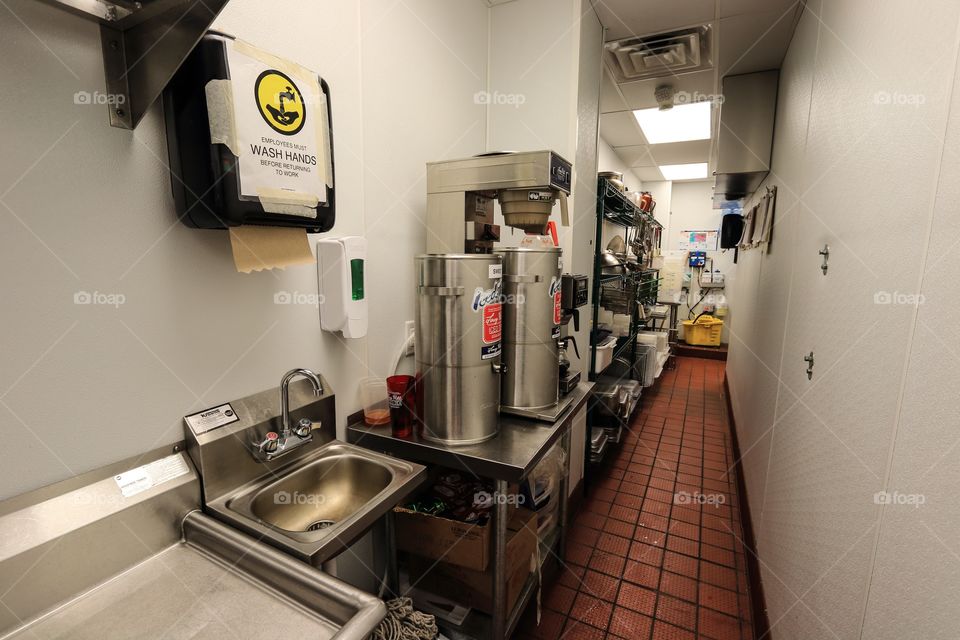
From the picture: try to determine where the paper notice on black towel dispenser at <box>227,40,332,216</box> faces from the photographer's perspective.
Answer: facing the viewer and to the right of the viewer

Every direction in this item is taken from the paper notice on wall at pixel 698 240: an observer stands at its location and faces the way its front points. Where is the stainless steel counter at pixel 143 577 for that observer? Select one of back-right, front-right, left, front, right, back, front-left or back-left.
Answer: front

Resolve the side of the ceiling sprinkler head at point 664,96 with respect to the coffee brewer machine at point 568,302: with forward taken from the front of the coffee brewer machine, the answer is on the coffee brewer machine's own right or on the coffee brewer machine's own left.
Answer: on the coffee brewer machine's own left

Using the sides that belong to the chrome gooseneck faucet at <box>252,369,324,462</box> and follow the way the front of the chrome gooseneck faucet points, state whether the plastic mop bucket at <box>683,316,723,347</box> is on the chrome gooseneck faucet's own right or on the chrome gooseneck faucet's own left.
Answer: on the chrome gooseneck faucet's own left

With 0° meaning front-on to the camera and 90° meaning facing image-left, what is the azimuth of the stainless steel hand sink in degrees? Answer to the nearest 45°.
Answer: approximately 315°

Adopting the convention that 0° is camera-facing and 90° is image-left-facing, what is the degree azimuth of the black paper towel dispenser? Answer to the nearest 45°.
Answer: approximately 315°

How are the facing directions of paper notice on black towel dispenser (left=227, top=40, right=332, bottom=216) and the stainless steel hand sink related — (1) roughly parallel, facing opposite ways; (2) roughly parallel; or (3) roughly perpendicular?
roughly parallel

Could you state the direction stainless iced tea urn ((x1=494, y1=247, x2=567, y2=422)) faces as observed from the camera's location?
facing to the right of the viewer

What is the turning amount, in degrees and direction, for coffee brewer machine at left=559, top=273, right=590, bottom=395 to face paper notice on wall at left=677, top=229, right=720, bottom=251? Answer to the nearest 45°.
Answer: approximately 135° to its left

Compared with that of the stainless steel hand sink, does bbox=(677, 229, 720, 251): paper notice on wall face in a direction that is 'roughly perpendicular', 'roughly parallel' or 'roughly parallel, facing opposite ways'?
roughly perpendicular

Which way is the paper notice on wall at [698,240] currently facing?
toward the camera

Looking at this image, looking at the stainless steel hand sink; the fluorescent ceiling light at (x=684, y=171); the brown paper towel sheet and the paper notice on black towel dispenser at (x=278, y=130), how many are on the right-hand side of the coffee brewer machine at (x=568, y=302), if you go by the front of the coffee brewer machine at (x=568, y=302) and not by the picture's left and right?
3

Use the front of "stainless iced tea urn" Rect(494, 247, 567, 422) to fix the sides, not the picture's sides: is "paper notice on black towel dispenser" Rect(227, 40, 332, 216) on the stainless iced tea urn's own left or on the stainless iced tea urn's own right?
on the stainless iced tea urn's own right
